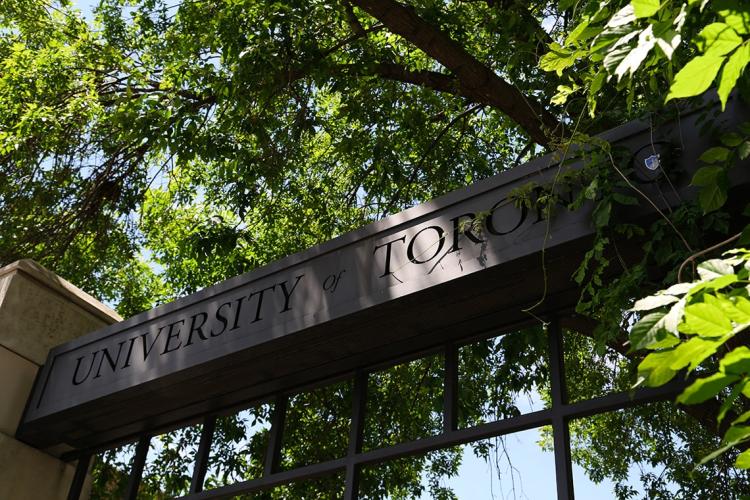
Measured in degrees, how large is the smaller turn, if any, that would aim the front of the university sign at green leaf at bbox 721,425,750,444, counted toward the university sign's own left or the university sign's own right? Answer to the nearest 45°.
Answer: approximately 90° to the university sign's own left

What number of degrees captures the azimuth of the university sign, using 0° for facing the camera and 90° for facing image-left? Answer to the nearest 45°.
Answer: approximately 45°
